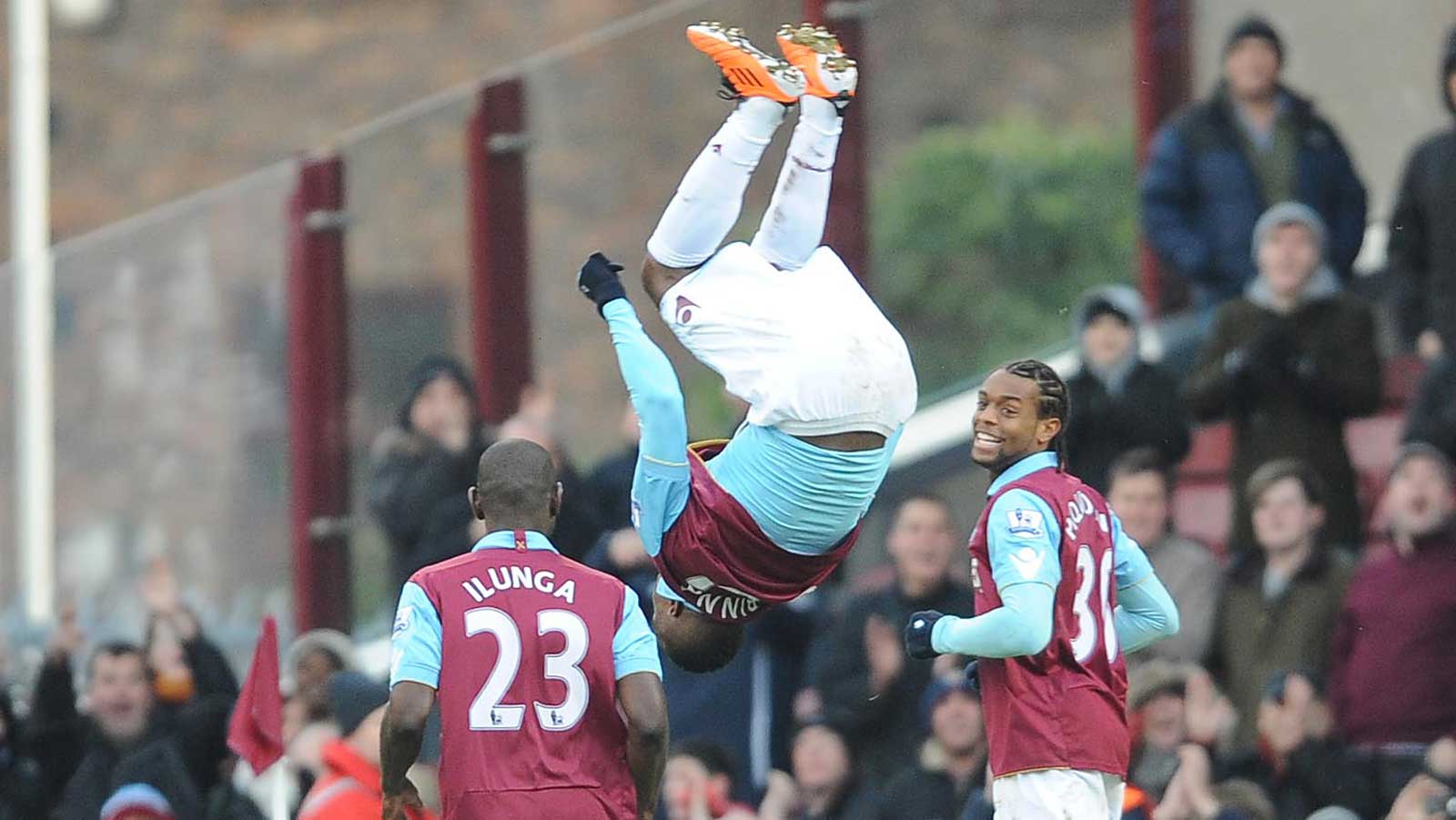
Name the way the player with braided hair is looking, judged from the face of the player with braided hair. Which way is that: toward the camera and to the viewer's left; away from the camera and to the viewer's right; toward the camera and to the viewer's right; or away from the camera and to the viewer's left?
toward the camera and to the viewer's left

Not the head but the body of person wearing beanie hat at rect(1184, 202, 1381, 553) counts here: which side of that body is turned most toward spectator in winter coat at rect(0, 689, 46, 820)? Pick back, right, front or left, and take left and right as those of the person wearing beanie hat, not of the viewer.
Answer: right

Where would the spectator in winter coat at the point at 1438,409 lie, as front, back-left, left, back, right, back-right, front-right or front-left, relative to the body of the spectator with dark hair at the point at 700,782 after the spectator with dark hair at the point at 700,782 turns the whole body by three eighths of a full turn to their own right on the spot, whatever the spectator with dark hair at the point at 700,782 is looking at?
right

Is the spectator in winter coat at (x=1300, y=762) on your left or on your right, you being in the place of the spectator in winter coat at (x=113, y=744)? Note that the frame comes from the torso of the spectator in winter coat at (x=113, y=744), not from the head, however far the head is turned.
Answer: on your left

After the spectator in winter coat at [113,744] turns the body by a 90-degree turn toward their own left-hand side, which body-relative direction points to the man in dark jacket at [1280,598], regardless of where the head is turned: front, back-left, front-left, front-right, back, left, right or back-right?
front-right

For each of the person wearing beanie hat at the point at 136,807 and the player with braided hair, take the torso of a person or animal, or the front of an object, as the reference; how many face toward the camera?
1

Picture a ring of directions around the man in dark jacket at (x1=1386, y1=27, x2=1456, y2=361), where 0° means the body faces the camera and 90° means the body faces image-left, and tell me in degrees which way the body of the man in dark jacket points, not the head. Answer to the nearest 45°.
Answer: approximately 0°

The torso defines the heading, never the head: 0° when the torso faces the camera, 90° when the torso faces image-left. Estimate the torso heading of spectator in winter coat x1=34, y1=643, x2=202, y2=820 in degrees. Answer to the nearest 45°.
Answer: approximately 0°
